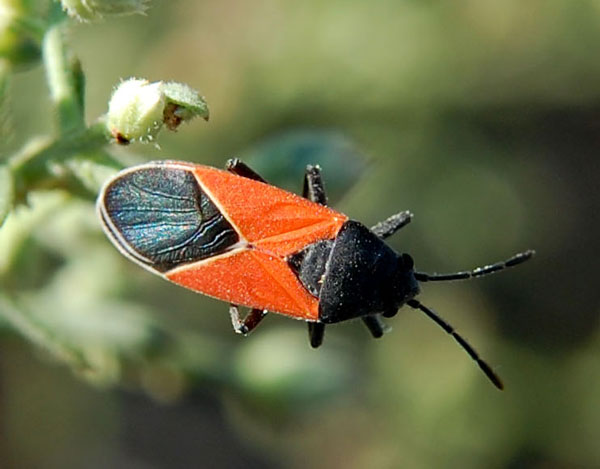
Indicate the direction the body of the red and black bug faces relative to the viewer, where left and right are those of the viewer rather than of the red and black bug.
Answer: facing to the right of the viewer
